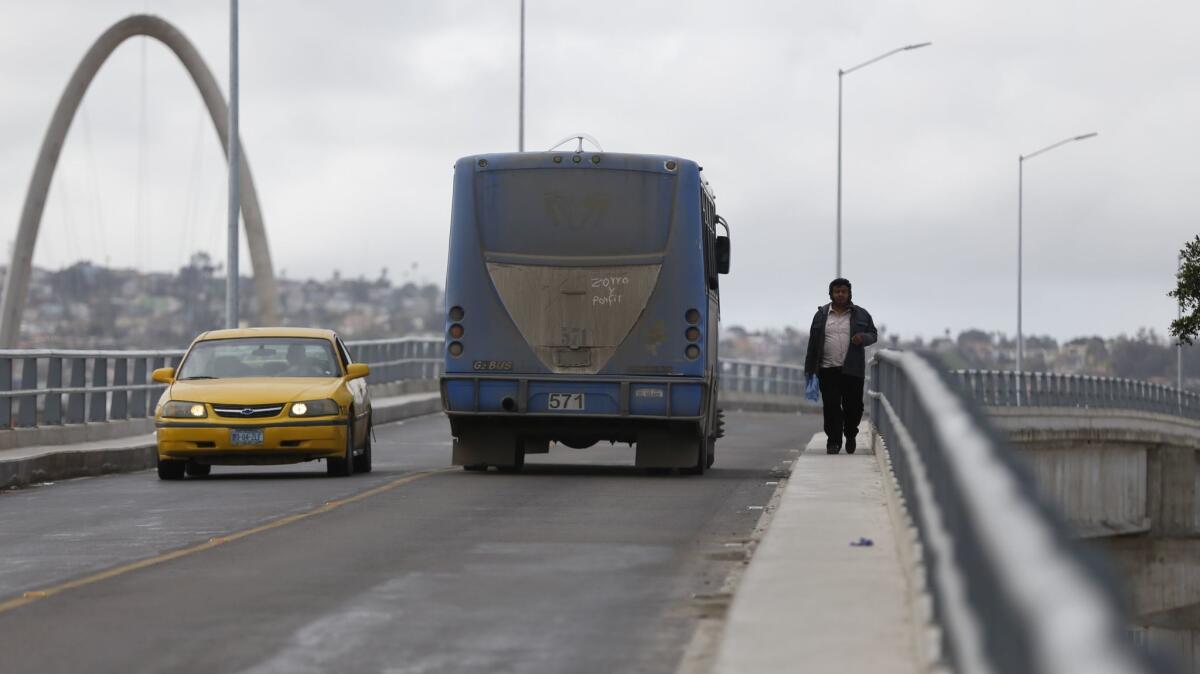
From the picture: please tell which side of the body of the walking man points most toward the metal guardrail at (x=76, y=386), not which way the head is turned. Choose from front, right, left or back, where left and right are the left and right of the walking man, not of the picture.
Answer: right

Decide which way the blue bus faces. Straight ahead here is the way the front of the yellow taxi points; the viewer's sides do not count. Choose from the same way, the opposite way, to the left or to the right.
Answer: the opposite way

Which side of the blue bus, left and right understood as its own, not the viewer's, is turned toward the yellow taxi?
left

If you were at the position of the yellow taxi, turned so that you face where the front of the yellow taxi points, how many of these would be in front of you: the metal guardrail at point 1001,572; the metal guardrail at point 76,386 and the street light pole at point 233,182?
1

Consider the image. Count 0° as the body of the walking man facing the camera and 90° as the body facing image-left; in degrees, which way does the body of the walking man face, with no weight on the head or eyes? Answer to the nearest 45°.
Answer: approximately 0°

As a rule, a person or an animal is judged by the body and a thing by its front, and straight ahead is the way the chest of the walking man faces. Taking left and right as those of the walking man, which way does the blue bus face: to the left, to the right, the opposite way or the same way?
the opposite way

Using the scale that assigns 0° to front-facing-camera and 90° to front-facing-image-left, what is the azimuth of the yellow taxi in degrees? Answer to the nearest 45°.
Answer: approximately 0°

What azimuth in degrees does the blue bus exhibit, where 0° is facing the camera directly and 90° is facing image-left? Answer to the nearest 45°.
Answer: approximately 180°

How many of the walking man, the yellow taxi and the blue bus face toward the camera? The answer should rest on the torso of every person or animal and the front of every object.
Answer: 2
